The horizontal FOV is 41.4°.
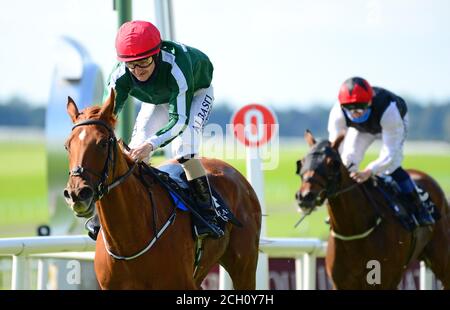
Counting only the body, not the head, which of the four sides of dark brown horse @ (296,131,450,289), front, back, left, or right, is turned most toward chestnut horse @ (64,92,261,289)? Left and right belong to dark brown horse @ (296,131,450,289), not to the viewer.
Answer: front

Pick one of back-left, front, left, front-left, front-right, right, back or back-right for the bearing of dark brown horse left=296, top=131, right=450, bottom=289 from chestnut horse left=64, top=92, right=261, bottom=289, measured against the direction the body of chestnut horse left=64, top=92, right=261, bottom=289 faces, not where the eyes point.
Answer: back

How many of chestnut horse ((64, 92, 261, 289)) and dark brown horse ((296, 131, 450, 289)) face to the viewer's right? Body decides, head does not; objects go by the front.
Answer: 0

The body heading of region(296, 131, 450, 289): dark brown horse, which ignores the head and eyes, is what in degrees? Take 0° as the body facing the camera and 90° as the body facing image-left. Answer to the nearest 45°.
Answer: approximately 45°

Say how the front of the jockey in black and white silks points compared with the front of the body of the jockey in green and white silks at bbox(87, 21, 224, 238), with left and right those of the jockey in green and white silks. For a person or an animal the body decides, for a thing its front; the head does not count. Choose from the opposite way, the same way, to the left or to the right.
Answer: the same way

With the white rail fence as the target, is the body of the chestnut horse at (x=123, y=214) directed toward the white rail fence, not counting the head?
no

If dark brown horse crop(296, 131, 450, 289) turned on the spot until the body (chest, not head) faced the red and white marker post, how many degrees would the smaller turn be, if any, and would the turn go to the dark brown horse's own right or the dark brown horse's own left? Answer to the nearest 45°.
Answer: approximately 45° to the dark brown horse's own right

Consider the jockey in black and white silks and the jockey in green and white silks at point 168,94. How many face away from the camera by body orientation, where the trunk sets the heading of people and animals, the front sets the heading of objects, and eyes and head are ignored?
0

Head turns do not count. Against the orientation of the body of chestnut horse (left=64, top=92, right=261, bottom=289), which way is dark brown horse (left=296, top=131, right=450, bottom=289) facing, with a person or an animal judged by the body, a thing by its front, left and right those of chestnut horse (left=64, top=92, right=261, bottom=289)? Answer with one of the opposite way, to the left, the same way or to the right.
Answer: the same way

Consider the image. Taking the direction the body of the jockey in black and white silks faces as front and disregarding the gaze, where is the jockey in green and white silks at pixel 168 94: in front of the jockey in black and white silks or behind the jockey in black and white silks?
in front

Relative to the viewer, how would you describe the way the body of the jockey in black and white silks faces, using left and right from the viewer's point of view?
facing the viewer and to the left of the viewer

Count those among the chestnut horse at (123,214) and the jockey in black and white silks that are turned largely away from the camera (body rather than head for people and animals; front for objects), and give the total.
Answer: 0
